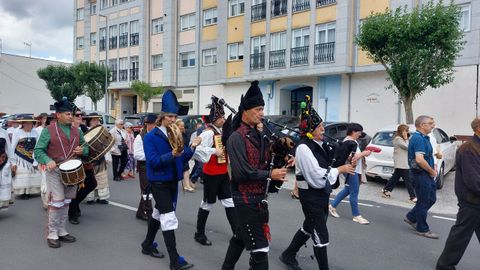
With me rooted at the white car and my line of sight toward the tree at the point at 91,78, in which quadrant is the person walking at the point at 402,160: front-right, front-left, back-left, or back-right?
back-left

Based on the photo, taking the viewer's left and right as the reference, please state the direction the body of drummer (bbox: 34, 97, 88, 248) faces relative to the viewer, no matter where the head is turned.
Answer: facing the viewer and to the right of the viewer

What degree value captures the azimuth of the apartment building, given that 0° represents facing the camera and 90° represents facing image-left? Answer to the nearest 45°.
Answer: approximately 45°

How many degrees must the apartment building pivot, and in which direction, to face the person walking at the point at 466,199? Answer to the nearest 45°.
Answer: approximately 45° to its left
